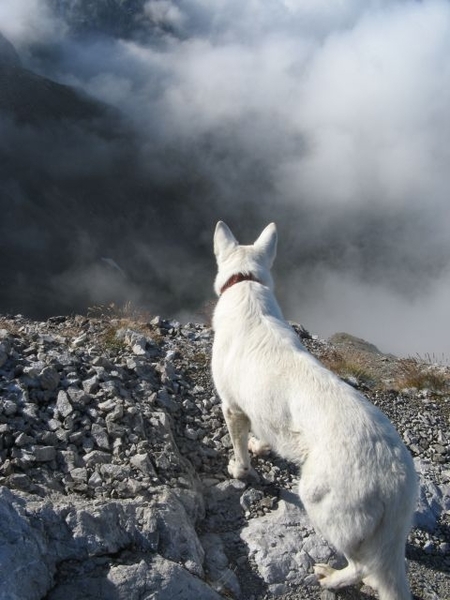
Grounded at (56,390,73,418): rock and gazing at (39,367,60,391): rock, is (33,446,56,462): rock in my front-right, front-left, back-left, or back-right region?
back-left

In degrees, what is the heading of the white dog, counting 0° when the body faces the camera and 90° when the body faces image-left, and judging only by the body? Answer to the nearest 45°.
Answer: approximately 135°

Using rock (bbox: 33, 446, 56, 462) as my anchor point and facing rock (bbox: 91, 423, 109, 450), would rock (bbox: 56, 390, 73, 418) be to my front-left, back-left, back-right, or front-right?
front-left
